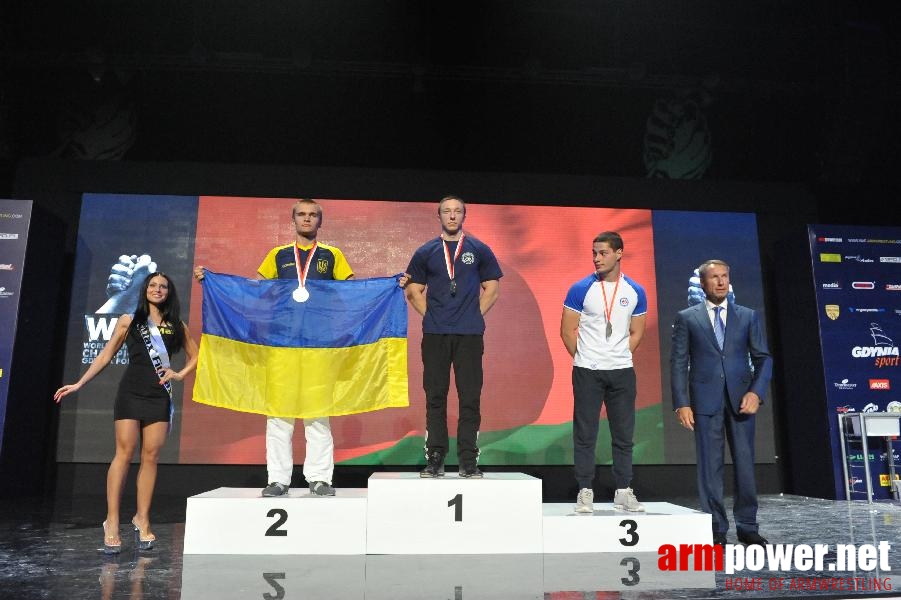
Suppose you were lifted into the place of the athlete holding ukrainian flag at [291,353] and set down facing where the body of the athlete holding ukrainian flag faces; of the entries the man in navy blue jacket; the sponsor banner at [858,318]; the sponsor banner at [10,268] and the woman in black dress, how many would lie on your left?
2

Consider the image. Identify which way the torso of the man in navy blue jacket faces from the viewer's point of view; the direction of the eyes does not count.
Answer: toward the camera

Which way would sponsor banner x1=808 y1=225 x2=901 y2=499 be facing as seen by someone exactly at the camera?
facing the viewer

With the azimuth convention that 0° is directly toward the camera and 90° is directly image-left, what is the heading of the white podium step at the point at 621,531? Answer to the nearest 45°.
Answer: approximately 0°

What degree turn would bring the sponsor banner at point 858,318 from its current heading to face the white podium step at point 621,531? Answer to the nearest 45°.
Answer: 0° — it already faces it

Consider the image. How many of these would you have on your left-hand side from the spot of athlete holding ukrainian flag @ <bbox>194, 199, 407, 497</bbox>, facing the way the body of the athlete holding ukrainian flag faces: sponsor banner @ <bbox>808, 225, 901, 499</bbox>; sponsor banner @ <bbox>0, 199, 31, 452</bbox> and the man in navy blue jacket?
2

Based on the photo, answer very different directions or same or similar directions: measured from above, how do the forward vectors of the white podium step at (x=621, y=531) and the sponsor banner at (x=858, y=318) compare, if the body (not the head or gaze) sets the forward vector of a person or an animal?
same or similar directions

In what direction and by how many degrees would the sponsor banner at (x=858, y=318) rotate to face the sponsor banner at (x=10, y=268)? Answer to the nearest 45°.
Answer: approximately 45° to its right

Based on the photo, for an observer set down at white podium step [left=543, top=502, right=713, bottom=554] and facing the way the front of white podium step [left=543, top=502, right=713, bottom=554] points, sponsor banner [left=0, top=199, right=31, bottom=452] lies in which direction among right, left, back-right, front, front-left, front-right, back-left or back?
right

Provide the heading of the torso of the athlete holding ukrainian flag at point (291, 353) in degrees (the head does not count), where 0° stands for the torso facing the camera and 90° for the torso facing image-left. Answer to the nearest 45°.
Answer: approximately 0°
